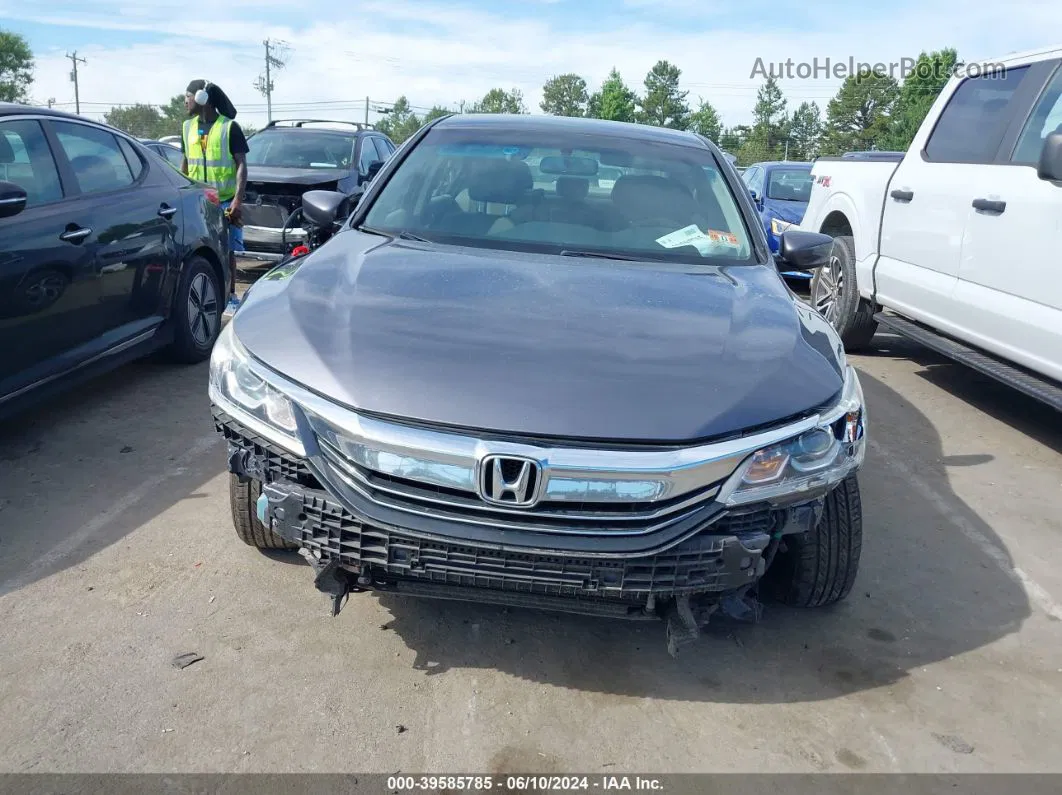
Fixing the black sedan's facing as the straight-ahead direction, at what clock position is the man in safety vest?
The man in safety vest is roughly at 5 o'clock from the black sedan.

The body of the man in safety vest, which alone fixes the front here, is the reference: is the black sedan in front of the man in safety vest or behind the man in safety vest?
in front

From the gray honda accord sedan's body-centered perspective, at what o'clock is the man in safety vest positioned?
The man in safety vest is roughly at 5 o'clock from the gray honda accord sedan.

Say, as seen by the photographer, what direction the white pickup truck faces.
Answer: facing the viewer and to the right of the viewer

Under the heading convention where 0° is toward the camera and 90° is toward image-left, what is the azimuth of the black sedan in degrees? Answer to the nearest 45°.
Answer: approximately 45°

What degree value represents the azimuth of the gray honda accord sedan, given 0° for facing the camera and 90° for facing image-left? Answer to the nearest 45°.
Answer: approximately 0°

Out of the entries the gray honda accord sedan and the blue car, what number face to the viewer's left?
0

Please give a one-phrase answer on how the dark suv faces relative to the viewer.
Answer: facing the viewer and to the left of the viewer

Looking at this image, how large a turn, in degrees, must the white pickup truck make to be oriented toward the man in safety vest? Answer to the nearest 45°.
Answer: approximately 135° to its right

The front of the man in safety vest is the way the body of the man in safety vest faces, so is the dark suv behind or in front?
behind

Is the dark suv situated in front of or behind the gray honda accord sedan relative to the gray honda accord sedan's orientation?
behind

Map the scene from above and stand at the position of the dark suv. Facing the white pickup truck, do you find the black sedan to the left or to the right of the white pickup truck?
right

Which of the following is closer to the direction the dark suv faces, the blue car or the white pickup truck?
the white pickup truck
